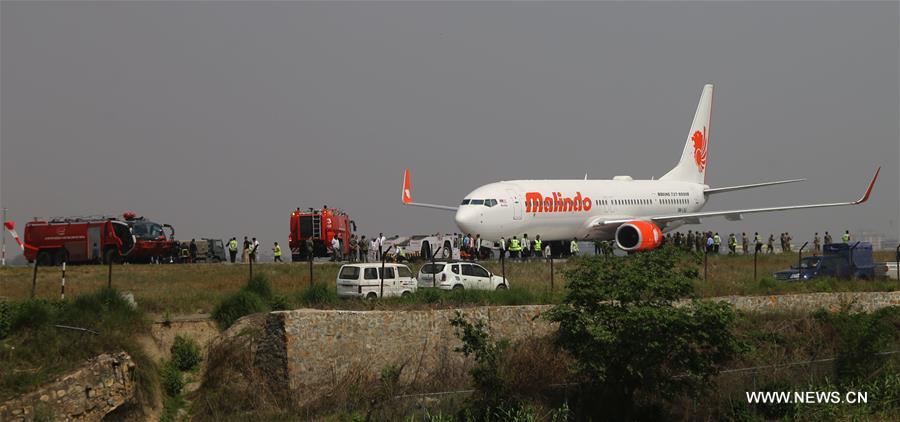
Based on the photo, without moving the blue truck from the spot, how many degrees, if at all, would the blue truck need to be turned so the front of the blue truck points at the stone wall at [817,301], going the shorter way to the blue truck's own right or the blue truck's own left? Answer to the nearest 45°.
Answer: approximately 90° to the blue truck's own left

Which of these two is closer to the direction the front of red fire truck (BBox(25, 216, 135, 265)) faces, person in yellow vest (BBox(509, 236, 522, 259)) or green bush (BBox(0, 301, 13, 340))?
the person in yellow vest

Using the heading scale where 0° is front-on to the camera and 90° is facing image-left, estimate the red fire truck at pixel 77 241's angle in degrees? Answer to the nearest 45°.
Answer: approximately 270°

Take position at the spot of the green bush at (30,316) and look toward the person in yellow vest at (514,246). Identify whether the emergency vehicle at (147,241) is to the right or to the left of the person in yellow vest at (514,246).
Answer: left

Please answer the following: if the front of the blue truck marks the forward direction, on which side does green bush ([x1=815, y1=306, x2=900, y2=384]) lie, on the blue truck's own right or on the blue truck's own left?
on the blue truck's own left

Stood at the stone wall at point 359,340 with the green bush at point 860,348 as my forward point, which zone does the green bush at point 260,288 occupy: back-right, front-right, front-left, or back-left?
back-left

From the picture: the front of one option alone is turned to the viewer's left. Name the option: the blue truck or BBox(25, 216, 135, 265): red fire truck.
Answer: the blue truck

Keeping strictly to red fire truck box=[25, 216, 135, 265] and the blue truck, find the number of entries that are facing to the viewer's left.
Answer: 1

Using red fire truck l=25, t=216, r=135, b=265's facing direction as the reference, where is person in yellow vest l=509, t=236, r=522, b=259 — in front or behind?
in front

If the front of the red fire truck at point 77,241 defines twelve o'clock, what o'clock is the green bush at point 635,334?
The green bush is roughly at 2 o'clock from the red fire truck.

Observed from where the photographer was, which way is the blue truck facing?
facing to the left of the viewer

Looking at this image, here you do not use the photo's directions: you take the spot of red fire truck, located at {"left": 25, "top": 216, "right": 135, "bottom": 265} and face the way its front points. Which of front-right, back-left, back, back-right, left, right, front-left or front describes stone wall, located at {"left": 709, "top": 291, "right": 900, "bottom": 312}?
front-right

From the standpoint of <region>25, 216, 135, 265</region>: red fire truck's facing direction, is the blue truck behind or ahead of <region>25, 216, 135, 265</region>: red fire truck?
ahead

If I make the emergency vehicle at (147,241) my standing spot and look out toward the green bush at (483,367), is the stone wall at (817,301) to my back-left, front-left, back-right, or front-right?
front-left

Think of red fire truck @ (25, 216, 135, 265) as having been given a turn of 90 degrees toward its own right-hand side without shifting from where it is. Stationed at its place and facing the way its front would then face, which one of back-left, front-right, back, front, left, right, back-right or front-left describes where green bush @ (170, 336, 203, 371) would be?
front

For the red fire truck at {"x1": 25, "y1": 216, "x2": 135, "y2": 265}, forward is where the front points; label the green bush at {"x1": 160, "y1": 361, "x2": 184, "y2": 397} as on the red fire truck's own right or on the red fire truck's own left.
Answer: on the red fire truck's own right

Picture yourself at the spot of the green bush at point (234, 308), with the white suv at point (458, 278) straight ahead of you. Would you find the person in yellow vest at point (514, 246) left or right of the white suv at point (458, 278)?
left

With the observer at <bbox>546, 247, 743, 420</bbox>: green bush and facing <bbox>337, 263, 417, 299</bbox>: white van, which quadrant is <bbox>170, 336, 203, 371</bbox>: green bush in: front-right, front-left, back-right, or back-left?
front-left

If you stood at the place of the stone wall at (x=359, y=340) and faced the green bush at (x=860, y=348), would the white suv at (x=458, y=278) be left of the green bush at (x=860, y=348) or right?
left

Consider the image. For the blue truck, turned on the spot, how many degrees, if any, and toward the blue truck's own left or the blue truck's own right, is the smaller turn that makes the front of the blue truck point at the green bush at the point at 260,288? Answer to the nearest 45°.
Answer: approximately 45° to the blue truck's own left
